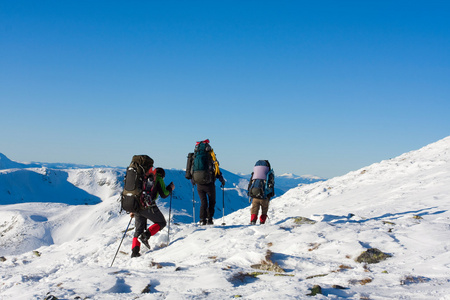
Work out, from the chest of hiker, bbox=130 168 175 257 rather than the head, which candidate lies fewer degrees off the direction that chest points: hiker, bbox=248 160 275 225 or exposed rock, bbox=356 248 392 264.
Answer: the hiker

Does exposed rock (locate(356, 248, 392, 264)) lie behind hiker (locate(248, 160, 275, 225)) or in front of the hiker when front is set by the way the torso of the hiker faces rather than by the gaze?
behind

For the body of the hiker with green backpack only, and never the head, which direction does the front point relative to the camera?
away from the camera

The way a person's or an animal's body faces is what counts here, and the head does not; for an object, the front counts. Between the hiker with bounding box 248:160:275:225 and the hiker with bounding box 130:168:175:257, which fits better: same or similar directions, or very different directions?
same or similar directions

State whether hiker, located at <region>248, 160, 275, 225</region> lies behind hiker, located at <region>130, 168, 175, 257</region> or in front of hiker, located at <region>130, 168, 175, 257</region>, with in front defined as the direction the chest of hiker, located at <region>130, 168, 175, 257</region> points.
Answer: in front

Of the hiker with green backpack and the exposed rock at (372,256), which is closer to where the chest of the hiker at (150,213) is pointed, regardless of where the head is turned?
the hiker with green backpack

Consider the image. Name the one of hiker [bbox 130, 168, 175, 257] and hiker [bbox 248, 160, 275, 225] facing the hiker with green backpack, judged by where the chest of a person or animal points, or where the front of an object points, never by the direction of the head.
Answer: hiker [bbox 130, 168, 175, 257]

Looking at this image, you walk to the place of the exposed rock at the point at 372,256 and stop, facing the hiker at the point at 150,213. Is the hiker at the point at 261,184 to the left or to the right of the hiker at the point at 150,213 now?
right

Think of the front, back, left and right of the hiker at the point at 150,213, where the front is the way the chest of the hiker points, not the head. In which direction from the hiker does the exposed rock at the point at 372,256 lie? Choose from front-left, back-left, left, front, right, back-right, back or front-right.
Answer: right

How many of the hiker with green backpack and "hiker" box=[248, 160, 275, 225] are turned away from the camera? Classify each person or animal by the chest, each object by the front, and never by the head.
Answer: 2

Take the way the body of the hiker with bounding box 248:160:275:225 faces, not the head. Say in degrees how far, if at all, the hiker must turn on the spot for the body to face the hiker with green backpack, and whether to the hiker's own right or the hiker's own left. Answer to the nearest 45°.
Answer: approximately 135° to the hiker's own left

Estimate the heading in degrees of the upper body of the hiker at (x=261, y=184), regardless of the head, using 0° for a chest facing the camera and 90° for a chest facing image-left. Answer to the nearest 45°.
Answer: approximately 180°

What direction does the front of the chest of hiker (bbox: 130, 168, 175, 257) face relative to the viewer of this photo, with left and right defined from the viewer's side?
facing away from the viewer and to the right of the viewer

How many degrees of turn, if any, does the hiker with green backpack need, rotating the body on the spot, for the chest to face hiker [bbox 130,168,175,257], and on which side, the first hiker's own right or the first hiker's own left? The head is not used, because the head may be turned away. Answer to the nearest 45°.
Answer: approximately 135° to the first hiker's own left

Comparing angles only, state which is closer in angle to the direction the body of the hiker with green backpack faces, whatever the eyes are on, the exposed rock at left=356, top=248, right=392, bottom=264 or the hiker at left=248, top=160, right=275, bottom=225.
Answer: the hiker
